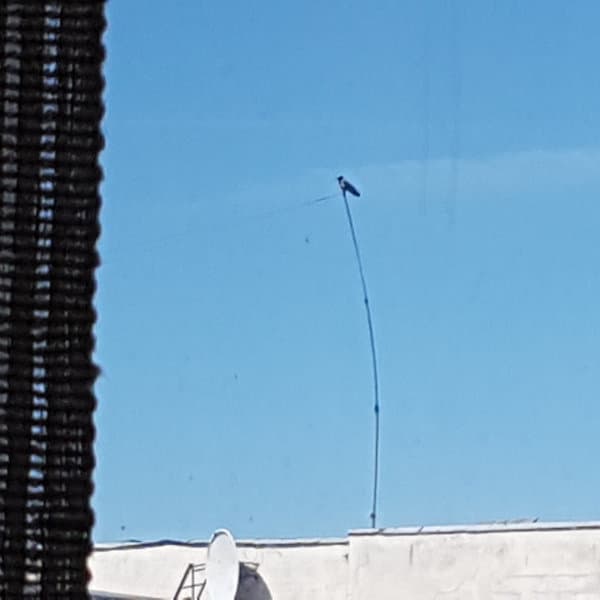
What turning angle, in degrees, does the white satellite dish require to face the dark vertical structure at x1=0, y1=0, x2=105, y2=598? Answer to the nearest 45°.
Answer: approximately 45° to its left

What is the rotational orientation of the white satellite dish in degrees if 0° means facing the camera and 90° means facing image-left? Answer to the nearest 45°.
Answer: approximately 45°
